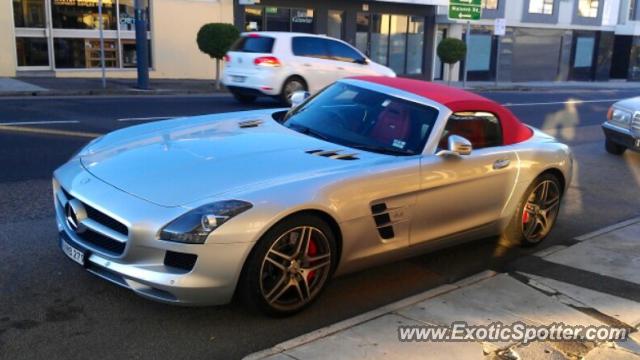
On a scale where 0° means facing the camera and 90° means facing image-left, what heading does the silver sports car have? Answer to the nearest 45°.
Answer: approximately 45°

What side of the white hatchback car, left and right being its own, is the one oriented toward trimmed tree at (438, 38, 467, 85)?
front

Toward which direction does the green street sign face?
toward the camera

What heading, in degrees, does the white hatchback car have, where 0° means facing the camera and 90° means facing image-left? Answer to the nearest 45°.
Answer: approximately 225°

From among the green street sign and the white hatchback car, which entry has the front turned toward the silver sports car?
the green street sign

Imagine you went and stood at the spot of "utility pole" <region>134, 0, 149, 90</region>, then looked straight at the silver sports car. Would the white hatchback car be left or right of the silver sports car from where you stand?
left

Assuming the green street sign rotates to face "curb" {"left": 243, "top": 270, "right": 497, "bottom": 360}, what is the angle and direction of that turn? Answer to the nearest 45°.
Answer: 0° — it already faces it

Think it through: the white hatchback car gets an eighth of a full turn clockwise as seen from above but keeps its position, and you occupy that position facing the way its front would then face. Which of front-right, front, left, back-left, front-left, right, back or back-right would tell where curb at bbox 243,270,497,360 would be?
right

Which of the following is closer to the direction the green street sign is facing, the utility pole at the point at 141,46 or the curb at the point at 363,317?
the curb

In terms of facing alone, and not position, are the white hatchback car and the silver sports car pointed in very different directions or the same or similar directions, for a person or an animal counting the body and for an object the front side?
very different directions

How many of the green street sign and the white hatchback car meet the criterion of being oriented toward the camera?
1

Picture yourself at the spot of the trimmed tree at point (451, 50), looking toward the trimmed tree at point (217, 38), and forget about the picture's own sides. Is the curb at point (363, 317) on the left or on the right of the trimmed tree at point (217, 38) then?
left

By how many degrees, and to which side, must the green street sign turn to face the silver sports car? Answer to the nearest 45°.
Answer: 0° — it already faces it
